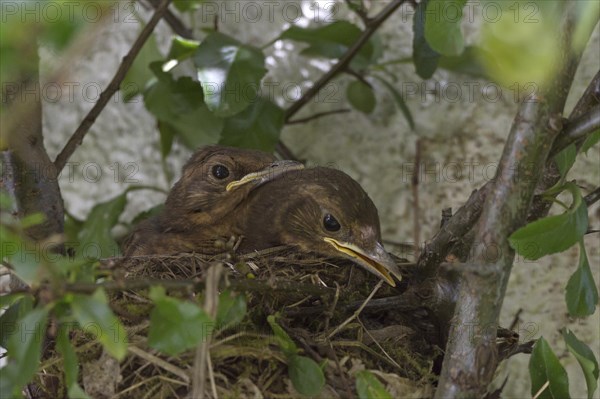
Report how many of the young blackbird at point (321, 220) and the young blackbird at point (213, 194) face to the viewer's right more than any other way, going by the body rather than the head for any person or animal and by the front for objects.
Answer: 2

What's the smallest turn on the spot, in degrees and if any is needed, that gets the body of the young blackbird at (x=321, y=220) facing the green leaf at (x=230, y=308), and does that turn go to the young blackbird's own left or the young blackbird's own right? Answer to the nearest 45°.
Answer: approximately 90° to the young blackbird's own right

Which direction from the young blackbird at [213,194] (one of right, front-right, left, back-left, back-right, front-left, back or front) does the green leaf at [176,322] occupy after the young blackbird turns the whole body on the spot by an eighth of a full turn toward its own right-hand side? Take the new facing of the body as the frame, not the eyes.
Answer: front-right

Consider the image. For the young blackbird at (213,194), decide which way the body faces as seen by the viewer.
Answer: to the viewer's right

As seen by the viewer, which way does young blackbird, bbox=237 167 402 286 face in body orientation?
to the viewer's right

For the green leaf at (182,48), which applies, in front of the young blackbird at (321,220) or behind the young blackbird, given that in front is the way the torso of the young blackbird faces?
behind

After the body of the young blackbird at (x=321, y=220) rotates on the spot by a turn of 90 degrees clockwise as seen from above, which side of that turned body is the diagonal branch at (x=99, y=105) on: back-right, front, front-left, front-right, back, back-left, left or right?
right

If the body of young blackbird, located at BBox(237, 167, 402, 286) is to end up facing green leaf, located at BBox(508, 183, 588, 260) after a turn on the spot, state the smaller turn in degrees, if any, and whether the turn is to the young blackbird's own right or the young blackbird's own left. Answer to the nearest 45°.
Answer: approximately 45° to the young blackbird's own right
